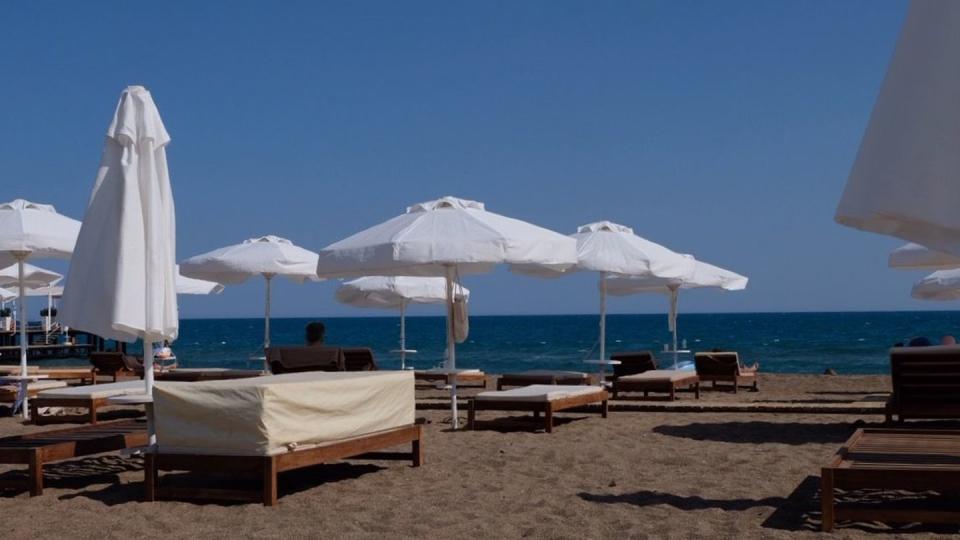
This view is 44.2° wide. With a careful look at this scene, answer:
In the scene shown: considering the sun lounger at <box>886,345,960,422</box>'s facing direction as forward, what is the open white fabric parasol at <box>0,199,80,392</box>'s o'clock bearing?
The open white fabric parasol is roughly at 9 o'clock from the sun lounger.

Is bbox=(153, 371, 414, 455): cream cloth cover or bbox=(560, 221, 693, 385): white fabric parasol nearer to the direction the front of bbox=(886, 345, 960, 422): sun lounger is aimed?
the white fabric parasol

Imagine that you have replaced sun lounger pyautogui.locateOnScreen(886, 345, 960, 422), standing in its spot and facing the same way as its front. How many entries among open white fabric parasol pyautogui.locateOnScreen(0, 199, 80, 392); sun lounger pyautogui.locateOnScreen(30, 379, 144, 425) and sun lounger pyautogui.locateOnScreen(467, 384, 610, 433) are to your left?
3

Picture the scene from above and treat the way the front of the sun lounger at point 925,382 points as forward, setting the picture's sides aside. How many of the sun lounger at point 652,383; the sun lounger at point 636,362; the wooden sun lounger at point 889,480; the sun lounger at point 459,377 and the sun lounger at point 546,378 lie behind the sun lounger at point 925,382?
1

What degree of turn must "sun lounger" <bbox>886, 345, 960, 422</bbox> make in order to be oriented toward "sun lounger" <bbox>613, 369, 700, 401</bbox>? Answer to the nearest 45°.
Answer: approximately 45° to its left

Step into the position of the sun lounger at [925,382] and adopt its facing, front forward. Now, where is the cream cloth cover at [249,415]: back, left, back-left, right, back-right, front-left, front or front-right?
back-left

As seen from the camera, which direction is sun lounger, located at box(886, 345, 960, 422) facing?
away from the camera

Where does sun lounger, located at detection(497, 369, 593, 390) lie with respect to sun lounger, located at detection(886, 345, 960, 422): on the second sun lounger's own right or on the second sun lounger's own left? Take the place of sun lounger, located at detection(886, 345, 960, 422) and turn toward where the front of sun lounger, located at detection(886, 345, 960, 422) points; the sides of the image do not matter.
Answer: on the second sun lounger's own left

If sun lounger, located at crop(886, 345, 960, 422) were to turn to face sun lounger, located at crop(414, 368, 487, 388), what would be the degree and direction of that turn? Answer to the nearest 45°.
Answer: approximately 45° to its left

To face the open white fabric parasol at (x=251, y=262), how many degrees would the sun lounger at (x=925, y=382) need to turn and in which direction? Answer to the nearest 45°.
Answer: approximately 90° to its left

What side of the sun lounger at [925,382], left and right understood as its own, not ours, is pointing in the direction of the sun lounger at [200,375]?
left

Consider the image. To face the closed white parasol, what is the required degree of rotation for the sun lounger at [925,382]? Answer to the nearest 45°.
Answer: approximately 135° to its left

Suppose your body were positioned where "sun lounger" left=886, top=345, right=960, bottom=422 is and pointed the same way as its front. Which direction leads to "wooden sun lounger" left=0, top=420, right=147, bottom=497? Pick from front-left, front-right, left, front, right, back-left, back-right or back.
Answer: back-left

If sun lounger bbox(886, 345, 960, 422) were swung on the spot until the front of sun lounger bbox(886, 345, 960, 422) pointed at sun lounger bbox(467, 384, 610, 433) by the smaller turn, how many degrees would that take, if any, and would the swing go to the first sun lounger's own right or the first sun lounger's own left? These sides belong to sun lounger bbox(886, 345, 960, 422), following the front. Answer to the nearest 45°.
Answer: approximately 90° to the first sun lounger's own left
